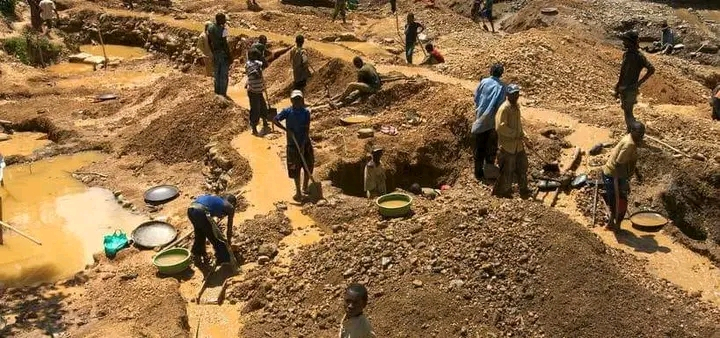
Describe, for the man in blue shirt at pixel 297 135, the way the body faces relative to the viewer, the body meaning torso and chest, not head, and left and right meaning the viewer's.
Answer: facing the viewer

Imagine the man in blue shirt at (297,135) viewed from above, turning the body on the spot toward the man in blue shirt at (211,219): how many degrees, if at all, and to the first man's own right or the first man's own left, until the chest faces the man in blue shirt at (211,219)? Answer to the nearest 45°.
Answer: approximately 45° to the first man's own right

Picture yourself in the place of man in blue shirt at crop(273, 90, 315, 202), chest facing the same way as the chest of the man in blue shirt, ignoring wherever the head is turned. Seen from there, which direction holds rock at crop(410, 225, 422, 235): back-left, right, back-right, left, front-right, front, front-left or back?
front-left

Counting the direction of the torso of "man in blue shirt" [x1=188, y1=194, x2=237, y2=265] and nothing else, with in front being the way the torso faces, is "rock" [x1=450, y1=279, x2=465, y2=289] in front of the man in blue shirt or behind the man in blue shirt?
in front

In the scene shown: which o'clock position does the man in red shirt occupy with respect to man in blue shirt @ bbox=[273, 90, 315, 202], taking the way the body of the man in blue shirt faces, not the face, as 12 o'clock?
The man in red shirt is roughly at 7 o'clock from the man in blue shirt.

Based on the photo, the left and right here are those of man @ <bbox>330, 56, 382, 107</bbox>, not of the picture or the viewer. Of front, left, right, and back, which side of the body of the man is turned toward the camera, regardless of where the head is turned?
left

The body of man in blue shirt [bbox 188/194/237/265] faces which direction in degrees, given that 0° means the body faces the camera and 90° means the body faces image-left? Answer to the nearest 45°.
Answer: approximately 270°

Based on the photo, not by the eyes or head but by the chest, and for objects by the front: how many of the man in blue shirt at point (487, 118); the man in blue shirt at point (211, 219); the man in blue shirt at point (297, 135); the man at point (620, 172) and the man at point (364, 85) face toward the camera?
1
